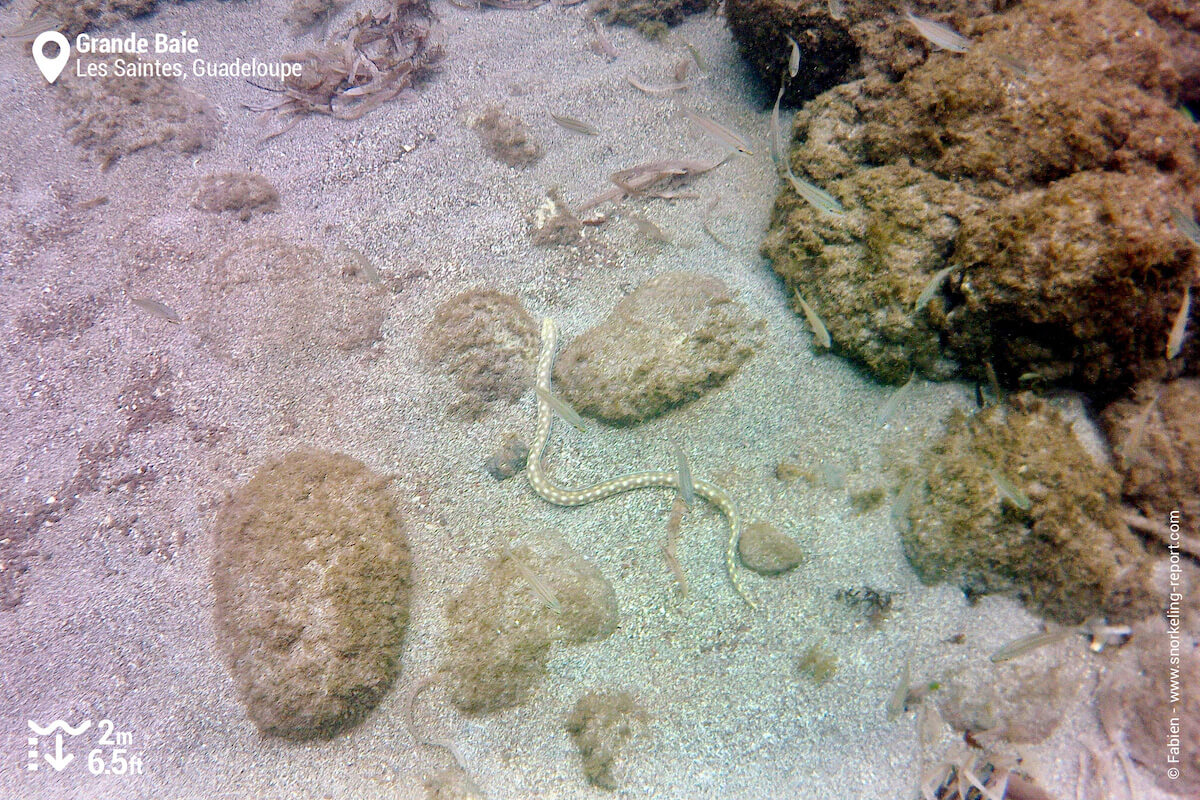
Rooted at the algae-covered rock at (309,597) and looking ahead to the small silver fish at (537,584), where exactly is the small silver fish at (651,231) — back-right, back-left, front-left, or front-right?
front-left

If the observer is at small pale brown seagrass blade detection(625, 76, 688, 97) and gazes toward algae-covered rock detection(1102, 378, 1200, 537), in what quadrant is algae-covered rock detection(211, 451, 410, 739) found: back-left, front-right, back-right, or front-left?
front-right
